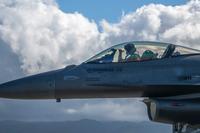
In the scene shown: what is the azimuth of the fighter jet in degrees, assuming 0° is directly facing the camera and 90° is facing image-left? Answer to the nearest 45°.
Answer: approximately 90°

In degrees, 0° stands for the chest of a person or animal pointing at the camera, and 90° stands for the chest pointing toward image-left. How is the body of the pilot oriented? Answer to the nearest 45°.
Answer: approximately 90°
